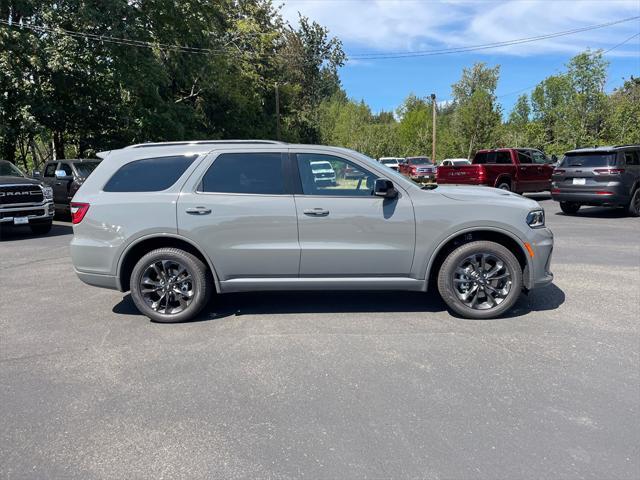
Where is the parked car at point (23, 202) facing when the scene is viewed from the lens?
facing the viewer and to the right of the viewer

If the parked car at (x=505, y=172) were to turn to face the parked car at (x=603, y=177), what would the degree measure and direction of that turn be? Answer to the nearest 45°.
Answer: approximately 90° to its right

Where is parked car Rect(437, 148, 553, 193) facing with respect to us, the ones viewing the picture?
facing away from the viewer and to the right of the viewer

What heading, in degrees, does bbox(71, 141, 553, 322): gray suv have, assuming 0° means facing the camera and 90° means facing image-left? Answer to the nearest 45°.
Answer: approximately 270°

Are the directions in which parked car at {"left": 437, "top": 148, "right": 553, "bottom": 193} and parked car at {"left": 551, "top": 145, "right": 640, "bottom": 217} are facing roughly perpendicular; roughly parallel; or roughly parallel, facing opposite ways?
roughly parallel

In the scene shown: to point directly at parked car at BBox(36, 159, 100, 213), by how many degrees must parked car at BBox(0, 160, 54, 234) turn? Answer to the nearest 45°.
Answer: approximately 135° to its left

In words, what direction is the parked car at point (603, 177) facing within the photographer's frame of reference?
facing away from the viewer and to the right of the viewer
